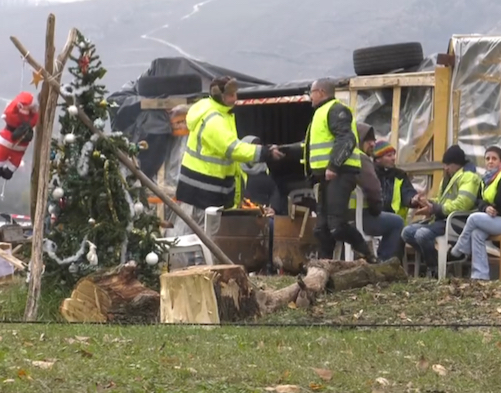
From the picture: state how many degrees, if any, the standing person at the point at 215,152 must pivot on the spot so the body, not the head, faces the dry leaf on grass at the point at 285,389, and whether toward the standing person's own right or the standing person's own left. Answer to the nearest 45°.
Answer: approximately 90° to the standing person's own right

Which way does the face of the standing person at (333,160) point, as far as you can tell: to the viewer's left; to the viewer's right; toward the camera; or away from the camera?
to the viewer's left

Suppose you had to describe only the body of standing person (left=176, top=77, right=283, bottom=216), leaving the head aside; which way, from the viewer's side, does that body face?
to the viewer's right

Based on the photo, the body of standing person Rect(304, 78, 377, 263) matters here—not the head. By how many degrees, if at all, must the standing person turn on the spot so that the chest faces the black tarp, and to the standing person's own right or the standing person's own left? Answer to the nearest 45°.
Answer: approximately 45° to the standing person's own right

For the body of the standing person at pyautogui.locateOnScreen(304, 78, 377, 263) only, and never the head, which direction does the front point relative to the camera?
to the viewer's left

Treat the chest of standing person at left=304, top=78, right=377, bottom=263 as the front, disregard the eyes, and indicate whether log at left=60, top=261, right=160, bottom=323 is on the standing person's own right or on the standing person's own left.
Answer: on the standing person's own left

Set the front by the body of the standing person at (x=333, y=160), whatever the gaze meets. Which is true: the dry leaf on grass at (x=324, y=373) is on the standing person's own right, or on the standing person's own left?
on the standing person's own left

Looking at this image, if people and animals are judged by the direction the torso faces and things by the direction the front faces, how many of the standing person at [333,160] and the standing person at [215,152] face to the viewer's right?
1
